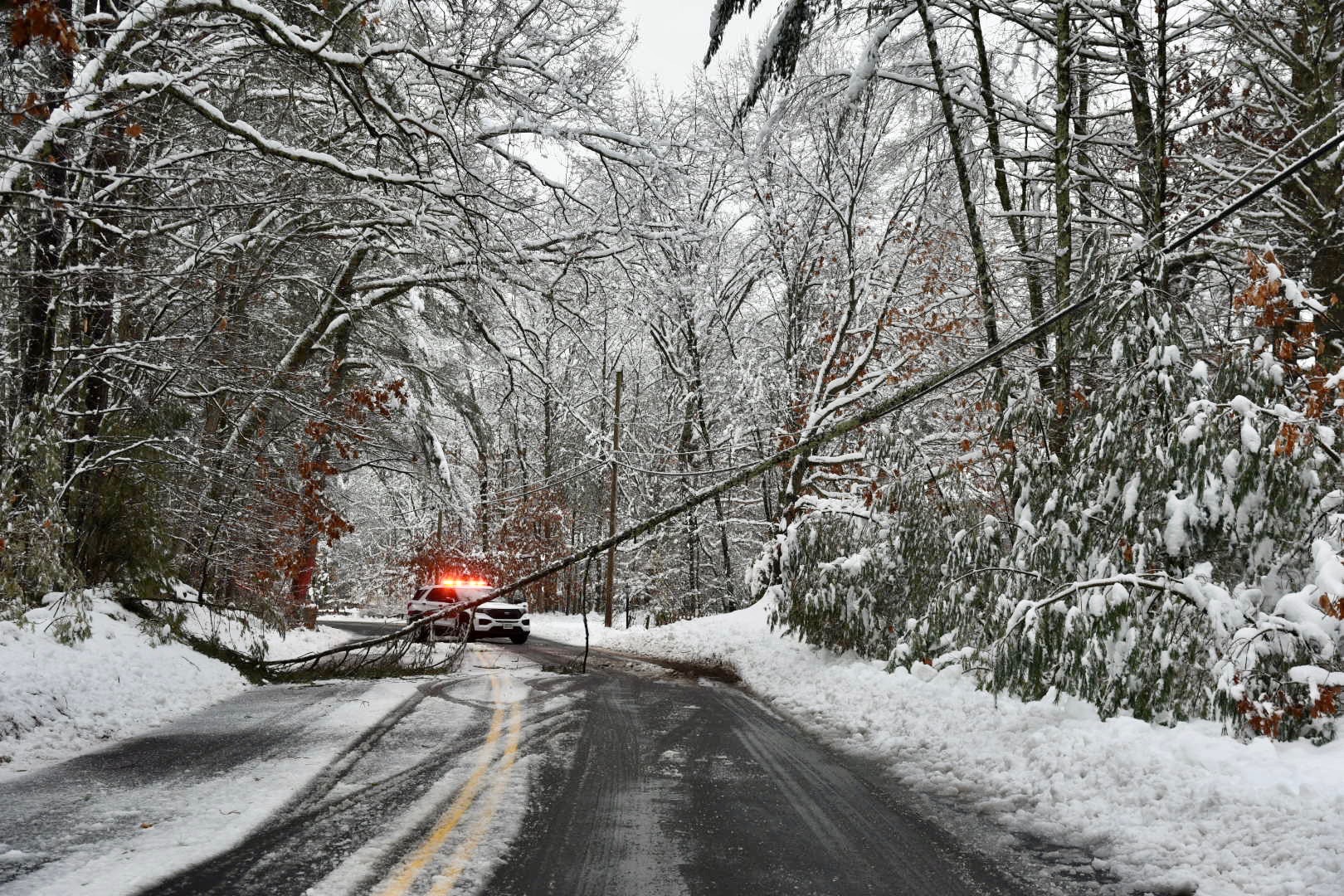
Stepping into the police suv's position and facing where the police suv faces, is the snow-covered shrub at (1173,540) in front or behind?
in front

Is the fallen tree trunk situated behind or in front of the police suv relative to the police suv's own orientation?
in front

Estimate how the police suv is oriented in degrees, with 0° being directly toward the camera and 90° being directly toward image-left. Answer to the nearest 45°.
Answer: approximately 315°
